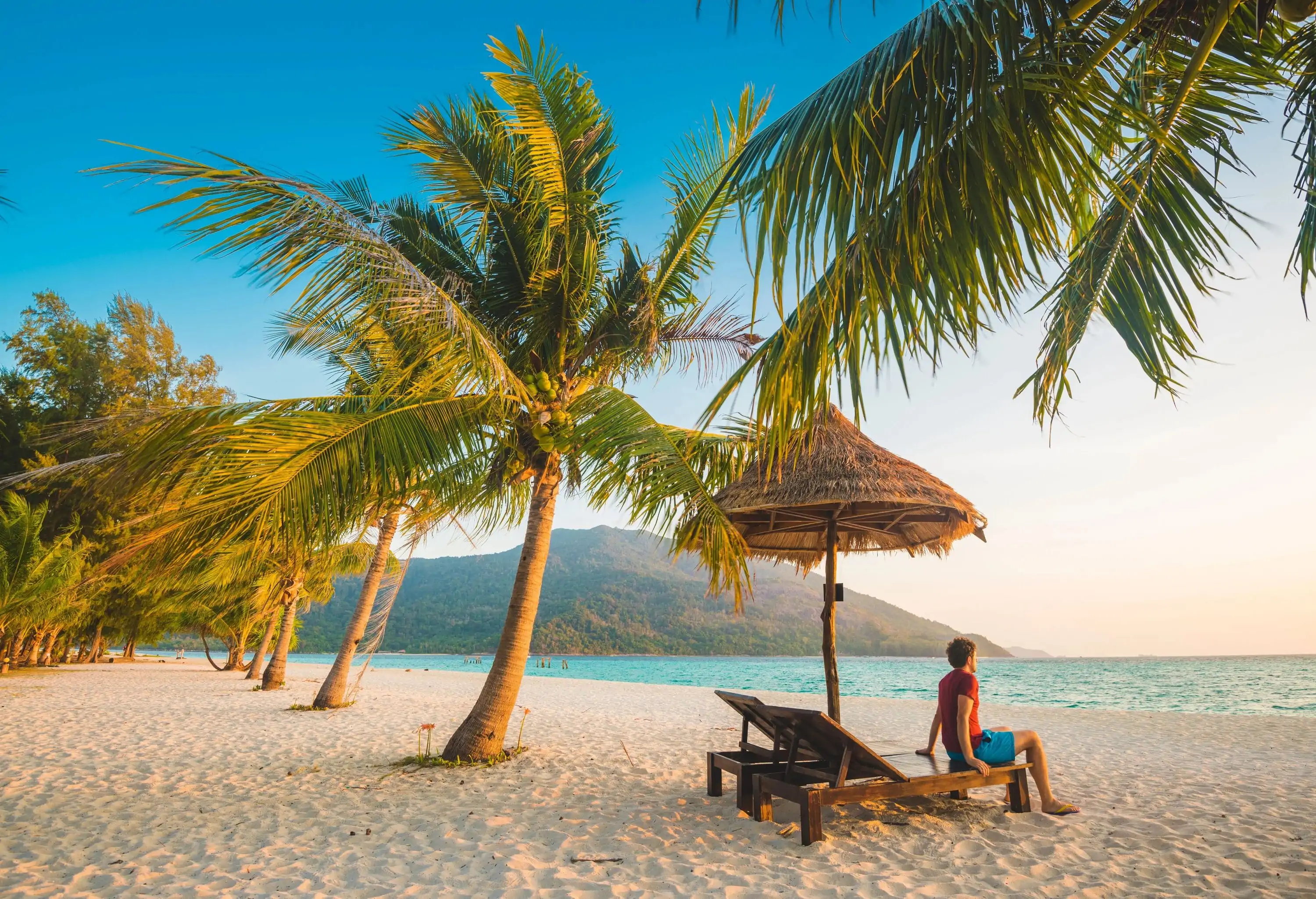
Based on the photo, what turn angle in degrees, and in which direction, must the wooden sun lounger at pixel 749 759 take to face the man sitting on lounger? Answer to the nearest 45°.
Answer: approximately 45° to its right

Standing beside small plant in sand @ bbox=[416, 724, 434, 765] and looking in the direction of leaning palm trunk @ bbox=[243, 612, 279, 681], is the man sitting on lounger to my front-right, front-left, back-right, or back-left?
back-right

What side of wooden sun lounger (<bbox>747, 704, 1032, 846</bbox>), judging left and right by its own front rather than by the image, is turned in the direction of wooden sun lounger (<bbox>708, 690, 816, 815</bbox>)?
left

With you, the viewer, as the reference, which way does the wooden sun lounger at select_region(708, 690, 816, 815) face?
facing away from the viewer and to the right of the viewer

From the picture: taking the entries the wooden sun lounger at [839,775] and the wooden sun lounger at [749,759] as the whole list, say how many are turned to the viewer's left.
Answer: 0

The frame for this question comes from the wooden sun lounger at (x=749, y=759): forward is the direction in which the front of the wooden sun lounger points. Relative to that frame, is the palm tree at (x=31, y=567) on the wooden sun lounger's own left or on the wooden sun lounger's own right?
on the wooden sun lounger's own left

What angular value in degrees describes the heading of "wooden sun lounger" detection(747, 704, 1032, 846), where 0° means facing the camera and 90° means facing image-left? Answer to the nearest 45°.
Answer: approximately 225°

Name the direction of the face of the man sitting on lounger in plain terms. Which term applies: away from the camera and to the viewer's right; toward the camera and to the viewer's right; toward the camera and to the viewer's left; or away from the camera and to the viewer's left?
away from the camera and to the viewer's right
